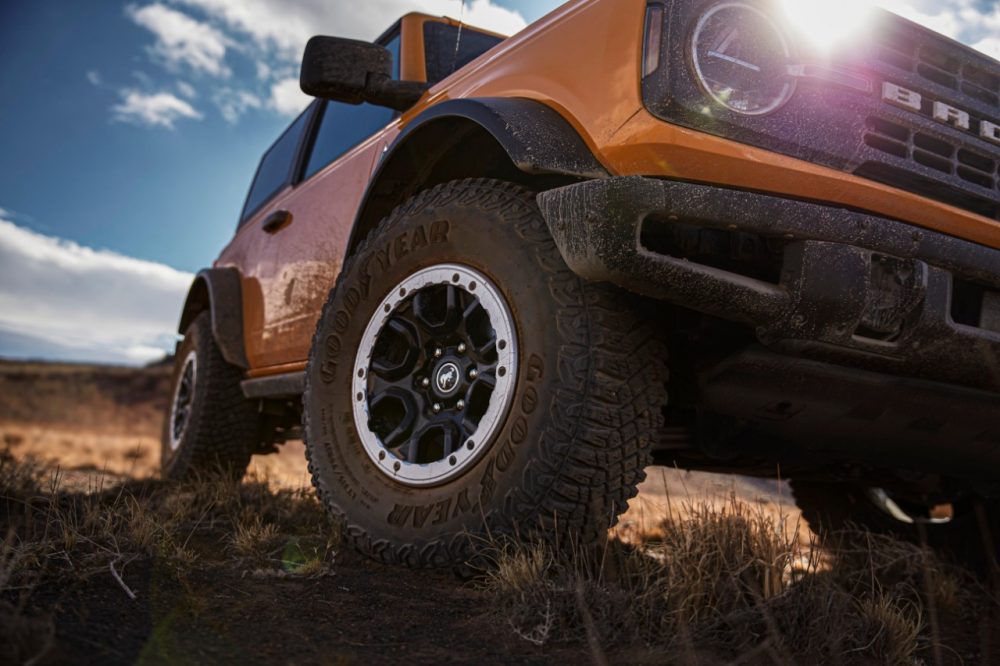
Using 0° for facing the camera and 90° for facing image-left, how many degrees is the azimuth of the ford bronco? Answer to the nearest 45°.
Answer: approximately 315°
